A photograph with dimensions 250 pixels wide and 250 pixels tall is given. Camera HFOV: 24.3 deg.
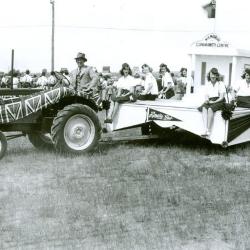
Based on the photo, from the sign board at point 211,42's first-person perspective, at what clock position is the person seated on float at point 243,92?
The person seated on float is roughly at 10 o'clock from the sign board.

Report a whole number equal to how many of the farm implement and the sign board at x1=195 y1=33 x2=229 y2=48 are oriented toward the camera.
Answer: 1

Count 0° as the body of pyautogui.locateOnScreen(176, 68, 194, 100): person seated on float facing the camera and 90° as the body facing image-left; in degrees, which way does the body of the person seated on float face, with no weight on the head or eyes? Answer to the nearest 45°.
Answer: approximately 45°

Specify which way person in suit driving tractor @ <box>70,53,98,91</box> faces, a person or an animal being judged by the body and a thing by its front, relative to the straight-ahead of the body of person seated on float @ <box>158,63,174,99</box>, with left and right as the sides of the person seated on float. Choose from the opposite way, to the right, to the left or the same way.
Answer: the same way

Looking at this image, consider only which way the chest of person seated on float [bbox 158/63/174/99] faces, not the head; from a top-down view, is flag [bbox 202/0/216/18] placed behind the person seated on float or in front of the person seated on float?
behind

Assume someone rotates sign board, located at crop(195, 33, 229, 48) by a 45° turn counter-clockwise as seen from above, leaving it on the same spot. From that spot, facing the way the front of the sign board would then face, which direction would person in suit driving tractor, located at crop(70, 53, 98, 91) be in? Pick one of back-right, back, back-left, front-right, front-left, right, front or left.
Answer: back-right

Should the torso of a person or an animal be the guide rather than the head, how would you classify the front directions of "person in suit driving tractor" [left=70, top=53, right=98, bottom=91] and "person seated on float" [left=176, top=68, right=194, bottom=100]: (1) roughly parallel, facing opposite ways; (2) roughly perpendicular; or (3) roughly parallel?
roughly parallel

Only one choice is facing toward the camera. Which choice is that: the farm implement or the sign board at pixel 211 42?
the sign board

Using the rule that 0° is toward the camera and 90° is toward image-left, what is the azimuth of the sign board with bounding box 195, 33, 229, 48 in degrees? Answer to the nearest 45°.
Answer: approximately 0°

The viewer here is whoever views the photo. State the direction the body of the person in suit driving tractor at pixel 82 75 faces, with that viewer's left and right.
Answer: facing the viewer and to the left of the viewer

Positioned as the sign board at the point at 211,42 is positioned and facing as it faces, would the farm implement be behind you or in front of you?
in front

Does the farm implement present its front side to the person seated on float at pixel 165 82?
no

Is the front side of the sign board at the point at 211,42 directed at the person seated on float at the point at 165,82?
no
